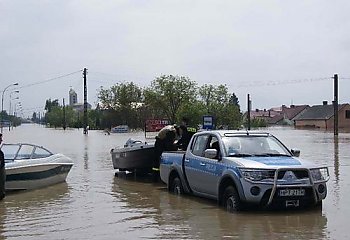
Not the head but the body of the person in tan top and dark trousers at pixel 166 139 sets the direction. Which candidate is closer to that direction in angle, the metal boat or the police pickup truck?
the police pickup truck

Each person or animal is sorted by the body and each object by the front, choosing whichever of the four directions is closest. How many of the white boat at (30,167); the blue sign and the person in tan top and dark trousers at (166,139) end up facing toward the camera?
1

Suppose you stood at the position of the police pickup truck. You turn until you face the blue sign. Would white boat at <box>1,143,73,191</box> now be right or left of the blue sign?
left

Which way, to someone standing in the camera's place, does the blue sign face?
facing the viewer

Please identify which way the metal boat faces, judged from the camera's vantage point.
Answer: facing the viewer and to the right of the viewer

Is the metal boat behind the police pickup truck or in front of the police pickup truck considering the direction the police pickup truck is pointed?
behind

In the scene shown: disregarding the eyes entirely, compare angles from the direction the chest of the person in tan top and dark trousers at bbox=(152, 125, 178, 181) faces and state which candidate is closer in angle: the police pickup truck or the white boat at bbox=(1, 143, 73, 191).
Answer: the police pickup truck

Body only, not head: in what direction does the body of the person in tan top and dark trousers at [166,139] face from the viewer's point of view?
to the viewer's right

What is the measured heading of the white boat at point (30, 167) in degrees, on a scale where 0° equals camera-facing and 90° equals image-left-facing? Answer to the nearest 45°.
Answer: approximately 270°

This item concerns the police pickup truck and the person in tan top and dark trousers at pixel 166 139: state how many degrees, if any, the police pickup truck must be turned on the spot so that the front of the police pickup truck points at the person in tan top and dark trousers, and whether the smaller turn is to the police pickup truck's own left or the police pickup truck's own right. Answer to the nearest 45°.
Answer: approximately 180°

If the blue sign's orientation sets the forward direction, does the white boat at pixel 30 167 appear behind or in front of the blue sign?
in front

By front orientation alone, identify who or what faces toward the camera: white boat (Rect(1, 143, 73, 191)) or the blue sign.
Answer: the blue sign
